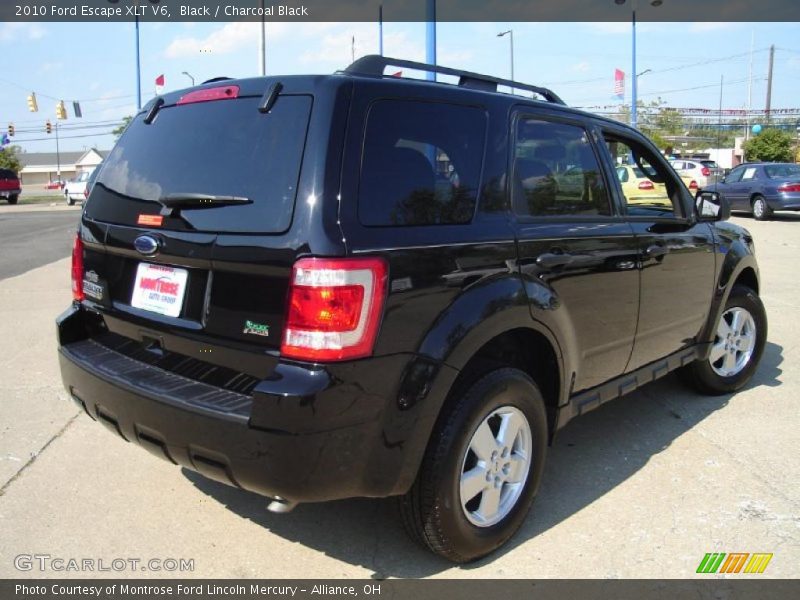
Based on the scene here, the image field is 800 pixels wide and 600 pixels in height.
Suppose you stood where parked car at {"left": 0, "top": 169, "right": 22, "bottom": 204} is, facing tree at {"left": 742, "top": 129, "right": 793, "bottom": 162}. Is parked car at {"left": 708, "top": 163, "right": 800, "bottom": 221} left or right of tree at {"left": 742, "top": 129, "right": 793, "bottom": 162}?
right

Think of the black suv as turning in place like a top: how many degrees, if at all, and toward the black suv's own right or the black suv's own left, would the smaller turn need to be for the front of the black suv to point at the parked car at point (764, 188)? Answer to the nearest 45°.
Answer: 0° — it already faces it

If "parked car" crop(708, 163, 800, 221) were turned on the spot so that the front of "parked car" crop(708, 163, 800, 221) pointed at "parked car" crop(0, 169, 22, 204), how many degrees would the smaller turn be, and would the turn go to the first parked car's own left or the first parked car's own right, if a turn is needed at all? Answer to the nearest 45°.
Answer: approximately 45° to the first parked car's own left

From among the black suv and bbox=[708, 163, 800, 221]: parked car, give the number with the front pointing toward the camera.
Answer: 0

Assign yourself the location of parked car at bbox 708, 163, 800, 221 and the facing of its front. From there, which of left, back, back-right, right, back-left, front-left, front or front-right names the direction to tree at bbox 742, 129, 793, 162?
front-right

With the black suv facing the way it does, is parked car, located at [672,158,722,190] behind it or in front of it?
in front

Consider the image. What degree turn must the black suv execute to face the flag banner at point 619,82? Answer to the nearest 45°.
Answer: approximately 45° to its left

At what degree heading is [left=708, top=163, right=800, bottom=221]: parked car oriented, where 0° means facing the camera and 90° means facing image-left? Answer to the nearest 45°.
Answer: approximately 135°

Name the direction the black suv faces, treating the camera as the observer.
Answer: facing away from the viewer and to the right of the viewer

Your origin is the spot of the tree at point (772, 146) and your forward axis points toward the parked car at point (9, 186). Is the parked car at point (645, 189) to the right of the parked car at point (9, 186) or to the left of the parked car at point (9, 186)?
left

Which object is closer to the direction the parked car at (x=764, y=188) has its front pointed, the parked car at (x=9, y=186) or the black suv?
the parked car

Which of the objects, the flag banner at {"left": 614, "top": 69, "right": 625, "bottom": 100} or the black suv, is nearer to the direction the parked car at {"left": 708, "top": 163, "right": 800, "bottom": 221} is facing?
the flag banner

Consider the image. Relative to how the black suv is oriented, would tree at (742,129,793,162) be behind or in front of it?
in front

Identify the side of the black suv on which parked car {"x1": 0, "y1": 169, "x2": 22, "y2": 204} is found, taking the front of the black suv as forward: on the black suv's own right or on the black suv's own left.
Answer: on the black suv's own left

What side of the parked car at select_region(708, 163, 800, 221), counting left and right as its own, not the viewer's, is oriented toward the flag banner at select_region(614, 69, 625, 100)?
front

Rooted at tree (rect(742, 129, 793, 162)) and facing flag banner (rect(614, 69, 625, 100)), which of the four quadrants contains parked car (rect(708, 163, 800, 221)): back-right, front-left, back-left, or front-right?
front-left
